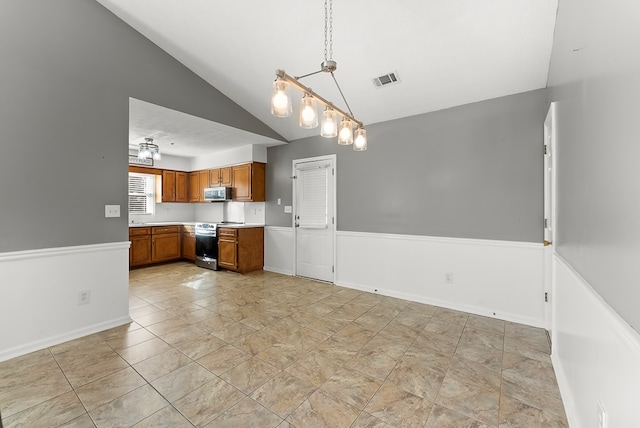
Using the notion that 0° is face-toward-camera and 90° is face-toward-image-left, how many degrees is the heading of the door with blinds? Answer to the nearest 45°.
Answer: approximately 45°

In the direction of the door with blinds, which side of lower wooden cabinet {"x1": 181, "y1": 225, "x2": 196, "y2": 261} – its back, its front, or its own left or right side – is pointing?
left

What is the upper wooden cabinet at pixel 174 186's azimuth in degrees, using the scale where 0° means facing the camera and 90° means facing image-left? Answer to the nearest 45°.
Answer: approximately 0°

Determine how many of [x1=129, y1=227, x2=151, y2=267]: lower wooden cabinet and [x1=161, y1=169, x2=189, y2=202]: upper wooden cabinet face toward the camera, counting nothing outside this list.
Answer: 2

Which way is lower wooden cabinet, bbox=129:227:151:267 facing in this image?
toward the camera

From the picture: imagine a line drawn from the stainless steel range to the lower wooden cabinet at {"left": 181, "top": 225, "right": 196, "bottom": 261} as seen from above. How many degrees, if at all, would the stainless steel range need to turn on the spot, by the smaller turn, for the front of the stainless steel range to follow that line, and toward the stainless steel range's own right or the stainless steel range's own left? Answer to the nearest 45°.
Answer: approximately 90° to the stainless steel range's own right

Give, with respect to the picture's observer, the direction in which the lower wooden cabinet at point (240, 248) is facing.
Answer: facing the viewer and to the left of the viewer

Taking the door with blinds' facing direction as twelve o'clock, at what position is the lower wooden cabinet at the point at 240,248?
The lower wooden cabinet is roughly at 2 o'clock from the door with blinds.

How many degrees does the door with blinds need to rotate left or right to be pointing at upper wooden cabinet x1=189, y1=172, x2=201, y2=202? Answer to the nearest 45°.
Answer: approximately 90° to its right
